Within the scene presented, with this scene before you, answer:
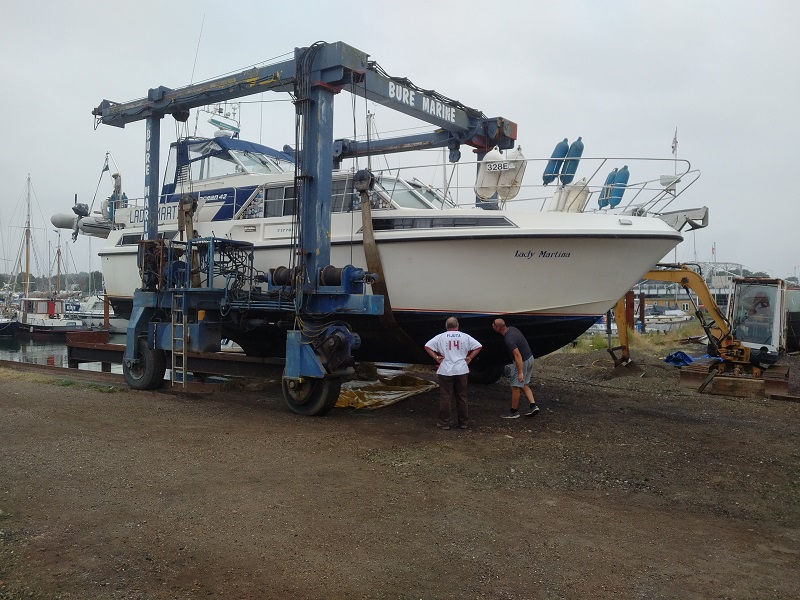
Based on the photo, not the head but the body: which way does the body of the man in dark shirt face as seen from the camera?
to the viewer's left

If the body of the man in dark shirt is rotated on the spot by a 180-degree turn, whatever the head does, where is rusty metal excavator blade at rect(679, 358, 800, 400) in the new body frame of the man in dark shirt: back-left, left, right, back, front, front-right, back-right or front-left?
front-left

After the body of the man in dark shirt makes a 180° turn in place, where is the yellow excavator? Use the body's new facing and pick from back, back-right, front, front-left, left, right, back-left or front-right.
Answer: front-left

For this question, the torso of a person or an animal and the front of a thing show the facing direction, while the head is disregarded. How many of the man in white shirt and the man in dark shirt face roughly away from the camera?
1

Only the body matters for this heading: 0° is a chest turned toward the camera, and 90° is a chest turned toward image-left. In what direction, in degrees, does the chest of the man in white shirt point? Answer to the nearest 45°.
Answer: approximately 180°

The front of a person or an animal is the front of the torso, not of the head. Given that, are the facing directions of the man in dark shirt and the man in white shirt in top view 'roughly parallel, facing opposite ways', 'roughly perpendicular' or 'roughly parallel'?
roughly perpendicular

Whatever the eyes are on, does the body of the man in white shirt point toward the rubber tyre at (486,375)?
yes
